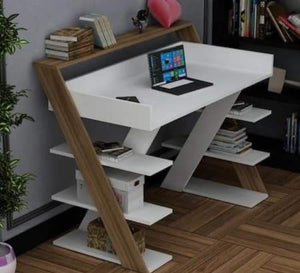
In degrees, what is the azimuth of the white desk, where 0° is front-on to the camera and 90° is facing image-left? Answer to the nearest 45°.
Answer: approximately 315°

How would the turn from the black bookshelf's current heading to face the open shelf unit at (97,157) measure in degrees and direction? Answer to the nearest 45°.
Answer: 0° — it already faces it

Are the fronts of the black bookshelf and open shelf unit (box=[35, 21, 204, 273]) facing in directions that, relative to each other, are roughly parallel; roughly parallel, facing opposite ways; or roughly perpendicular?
roughly perpendicular

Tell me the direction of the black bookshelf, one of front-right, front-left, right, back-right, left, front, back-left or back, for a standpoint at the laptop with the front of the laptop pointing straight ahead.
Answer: left

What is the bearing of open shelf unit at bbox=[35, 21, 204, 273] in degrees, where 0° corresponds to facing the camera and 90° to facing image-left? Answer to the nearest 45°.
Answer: approximately 315°

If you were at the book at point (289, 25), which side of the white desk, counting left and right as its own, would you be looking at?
left

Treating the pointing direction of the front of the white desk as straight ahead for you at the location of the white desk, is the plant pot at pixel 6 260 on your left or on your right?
on your right

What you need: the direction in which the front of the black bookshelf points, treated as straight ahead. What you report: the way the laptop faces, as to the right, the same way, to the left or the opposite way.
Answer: to the left

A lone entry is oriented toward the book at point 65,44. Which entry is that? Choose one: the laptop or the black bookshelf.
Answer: the black bookshelf

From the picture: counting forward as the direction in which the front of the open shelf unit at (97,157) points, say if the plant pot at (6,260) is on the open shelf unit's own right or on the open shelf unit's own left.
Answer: on the open shelf unit's own right

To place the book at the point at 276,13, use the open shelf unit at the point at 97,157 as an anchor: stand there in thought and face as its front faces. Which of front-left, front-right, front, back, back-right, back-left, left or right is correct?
left

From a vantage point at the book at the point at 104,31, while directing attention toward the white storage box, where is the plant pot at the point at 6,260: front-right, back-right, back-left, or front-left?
front-right

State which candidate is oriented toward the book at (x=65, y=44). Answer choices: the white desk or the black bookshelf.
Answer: the black bookshelf

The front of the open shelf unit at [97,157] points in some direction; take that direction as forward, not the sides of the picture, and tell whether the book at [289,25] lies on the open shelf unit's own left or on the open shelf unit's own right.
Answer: on the open shelf unit's own left

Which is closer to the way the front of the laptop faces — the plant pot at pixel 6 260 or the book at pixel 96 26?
the plant pot

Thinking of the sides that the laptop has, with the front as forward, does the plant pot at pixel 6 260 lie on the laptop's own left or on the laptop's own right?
on the laptop's own right

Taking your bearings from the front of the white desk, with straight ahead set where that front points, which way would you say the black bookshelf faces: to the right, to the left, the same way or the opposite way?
to the right

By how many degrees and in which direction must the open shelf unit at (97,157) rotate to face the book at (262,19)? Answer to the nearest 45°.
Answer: approximately 90° to its left

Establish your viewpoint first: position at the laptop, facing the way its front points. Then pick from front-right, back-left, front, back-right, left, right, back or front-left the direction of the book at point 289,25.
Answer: left

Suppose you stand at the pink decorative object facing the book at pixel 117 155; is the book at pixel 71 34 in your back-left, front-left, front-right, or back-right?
front-right
